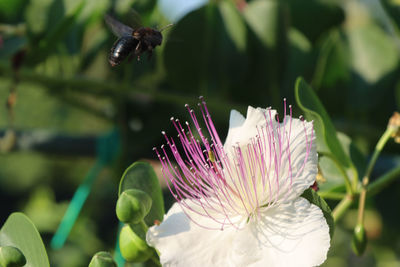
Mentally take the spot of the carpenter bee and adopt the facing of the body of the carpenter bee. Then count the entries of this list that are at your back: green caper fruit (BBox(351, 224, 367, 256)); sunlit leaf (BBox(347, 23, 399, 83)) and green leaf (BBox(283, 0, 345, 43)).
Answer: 0

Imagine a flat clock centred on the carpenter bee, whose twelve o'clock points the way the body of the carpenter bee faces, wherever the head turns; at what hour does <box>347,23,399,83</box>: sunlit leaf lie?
The sunlit leaf is roughly at 11 o'clock from the carpenter bee.

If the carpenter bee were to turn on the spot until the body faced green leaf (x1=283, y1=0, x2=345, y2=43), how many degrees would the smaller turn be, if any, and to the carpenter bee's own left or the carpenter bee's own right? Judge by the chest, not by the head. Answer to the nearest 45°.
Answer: approximately 45° to the carpenter bee's own left

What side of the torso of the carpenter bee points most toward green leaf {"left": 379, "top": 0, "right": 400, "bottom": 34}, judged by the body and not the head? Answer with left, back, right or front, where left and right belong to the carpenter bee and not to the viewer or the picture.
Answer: front

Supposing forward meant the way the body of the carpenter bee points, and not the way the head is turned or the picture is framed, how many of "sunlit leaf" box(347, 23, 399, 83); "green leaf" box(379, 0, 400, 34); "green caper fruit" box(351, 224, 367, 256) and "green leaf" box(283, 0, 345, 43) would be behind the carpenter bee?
0

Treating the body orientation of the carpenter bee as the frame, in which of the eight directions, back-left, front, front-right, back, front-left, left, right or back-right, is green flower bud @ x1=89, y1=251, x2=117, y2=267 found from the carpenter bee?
right

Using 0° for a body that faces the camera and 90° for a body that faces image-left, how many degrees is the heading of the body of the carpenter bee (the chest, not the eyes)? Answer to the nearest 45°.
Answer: approximately 270°
